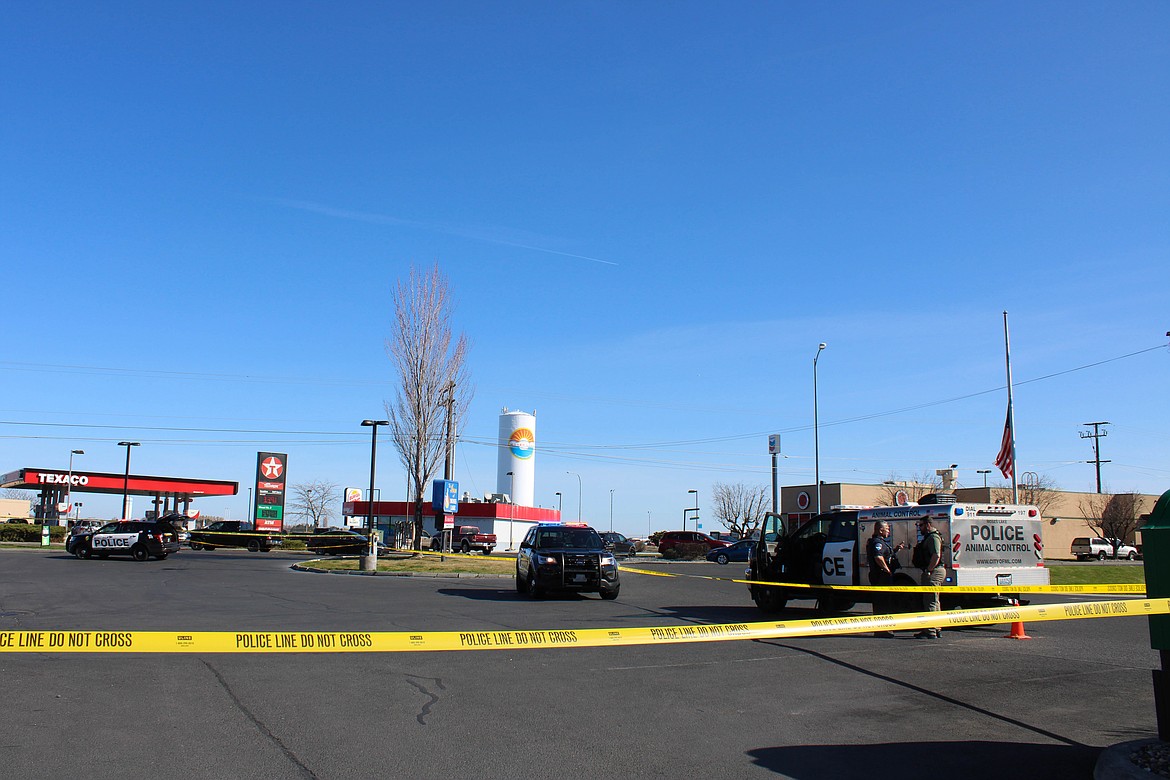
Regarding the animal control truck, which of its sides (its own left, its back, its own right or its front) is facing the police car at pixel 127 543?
front

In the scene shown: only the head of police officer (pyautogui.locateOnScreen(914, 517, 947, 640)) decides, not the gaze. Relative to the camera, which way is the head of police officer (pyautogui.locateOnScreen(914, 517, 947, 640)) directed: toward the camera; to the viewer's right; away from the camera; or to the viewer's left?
to the viewer's left

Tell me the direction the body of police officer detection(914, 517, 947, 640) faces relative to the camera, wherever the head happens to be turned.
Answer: to the viewer's left

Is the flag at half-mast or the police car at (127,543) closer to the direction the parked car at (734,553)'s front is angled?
the police car

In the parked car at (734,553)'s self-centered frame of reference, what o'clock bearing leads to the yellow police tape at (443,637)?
The yellow police tape is roughly at 9 o'clock from the parked car.

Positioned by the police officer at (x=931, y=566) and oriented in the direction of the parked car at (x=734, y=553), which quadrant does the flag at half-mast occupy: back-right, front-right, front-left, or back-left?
front-right

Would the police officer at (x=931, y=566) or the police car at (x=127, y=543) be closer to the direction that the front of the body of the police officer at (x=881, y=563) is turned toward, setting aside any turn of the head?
the police officer

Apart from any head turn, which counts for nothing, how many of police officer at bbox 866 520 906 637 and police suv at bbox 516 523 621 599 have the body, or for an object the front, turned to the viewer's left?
0

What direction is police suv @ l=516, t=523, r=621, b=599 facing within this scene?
toward the camera

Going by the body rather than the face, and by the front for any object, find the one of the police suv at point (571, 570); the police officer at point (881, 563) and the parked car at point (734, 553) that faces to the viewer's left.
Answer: the parked car

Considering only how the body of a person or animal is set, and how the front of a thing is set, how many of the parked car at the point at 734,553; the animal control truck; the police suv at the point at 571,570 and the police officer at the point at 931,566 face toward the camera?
1

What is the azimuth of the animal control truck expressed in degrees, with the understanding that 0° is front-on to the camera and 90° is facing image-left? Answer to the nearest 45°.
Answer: approximately 135°

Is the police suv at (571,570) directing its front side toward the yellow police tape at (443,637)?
yes

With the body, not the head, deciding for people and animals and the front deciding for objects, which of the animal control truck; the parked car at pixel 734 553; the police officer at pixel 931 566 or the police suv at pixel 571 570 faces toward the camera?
the police suv
